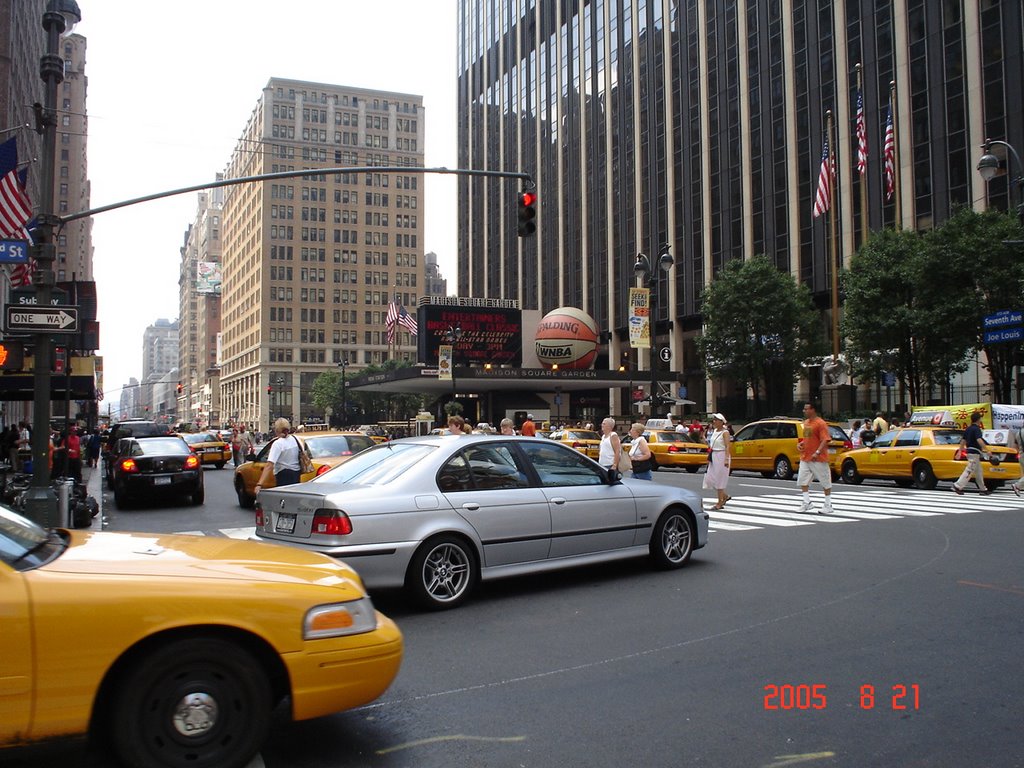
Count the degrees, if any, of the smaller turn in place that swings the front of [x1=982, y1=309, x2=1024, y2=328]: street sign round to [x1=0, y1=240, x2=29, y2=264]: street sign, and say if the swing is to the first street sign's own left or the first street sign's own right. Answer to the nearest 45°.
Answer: approximately 45° to the first street sign's own right

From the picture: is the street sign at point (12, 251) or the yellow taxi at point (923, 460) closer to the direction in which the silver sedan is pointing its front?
the yellow taxi

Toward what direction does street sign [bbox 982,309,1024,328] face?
toward the camera

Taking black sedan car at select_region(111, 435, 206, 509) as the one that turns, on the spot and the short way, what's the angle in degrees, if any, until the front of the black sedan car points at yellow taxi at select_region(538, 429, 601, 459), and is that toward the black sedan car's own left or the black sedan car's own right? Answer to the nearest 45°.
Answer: approximately 45° to the black sedan car's own right

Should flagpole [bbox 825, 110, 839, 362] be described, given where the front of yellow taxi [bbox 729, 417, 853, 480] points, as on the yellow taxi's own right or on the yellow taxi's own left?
on the yellow taxi's own right

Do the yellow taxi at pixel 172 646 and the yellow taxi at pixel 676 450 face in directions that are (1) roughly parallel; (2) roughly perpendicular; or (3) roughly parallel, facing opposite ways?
roughly perpendicular

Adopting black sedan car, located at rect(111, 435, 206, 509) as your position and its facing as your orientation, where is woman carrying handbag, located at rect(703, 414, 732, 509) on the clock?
The woman carrying handbag is roughly at 4 o'clock from the black sedan car.

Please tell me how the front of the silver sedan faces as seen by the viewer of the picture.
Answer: facing away from the viewer and to the right of the viewer

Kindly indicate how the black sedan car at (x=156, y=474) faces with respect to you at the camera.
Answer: facing away from the viewer

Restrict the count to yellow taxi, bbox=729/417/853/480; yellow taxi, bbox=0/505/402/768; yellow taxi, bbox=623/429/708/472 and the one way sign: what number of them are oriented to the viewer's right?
1

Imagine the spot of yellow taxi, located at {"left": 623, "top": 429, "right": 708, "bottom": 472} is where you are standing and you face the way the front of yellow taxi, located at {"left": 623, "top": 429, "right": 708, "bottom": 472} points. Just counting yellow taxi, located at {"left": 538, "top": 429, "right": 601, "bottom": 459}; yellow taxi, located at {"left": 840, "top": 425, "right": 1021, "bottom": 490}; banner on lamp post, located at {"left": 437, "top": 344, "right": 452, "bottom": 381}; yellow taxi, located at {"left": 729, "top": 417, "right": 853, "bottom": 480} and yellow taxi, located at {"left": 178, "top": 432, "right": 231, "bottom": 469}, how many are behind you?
2

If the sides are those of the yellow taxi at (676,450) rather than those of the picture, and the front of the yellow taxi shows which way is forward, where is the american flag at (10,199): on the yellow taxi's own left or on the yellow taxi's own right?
on the yellow taxi's own left

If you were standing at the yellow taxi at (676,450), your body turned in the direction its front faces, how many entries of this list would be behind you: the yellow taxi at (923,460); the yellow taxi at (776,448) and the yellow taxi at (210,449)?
2

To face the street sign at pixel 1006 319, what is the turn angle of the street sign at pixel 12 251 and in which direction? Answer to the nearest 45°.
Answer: approximately 90° to its left

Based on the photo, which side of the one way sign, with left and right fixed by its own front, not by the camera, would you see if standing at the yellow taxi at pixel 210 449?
back

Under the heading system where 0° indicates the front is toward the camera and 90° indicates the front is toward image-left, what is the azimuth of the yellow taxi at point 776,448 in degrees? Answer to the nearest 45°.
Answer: approximately 135°

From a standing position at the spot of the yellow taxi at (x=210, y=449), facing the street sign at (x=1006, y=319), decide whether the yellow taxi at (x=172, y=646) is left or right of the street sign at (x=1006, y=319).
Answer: right
